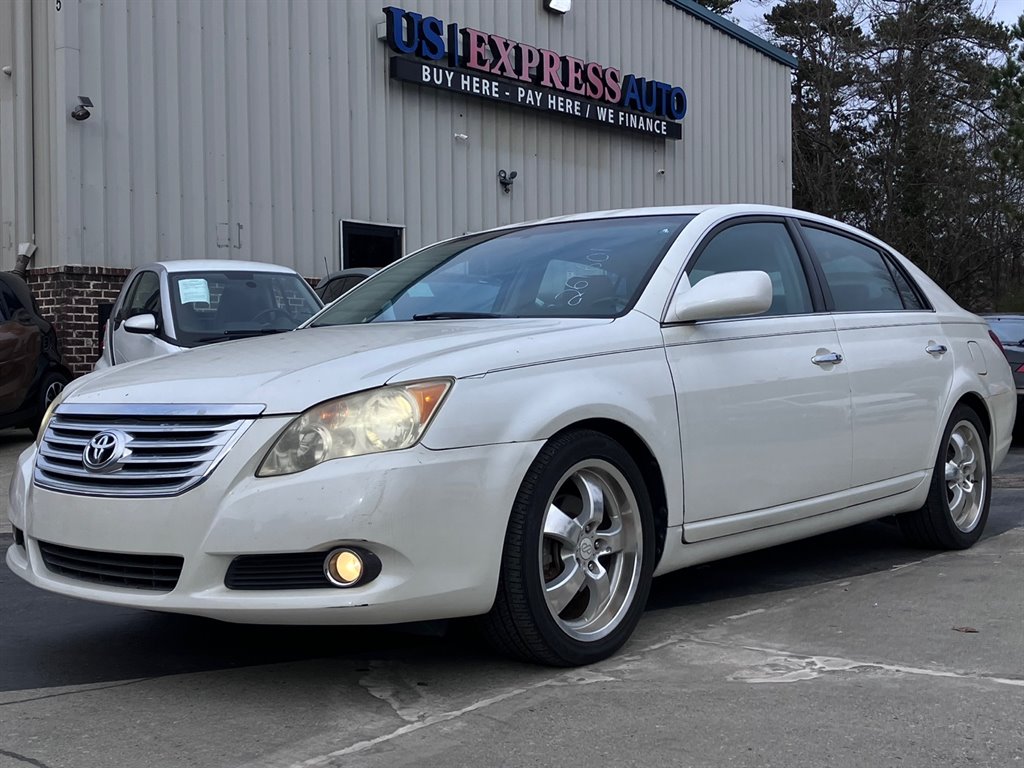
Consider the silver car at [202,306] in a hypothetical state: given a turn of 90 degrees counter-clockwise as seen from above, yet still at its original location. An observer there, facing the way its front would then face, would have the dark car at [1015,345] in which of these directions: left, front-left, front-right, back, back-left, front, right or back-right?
front-right

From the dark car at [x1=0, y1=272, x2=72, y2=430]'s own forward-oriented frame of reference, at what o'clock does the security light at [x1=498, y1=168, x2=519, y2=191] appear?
The security light is roughly at 9 o'clock from the dark car.

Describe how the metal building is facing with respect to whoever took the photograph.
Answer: facing the viewer and to the right of the viewer

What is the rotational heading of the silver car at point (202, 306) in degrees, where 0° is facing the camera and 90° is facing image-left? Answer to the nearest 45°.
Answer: approximately 315°

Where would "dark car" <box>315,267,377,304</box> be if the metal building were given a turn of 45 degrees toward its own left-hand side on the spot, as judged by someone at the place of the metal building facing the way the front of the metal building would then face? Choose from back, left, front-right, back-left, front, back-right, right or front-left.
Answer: right

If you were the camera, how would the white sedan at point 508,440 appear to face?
facing the viewer and to the left of the viewer

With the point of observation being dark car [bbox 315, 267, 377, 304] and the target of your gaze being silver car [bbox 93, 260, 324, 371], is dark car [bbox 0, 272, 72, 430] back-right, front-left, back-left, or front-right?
front-right

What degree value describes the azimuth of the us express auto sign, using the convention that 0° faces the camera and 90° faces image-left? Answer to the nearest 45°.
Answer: approximately 315°

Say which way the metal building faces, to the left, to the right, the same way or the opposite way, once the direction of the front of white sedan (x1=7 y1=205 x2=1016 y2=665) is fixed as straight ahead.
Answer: to the left
